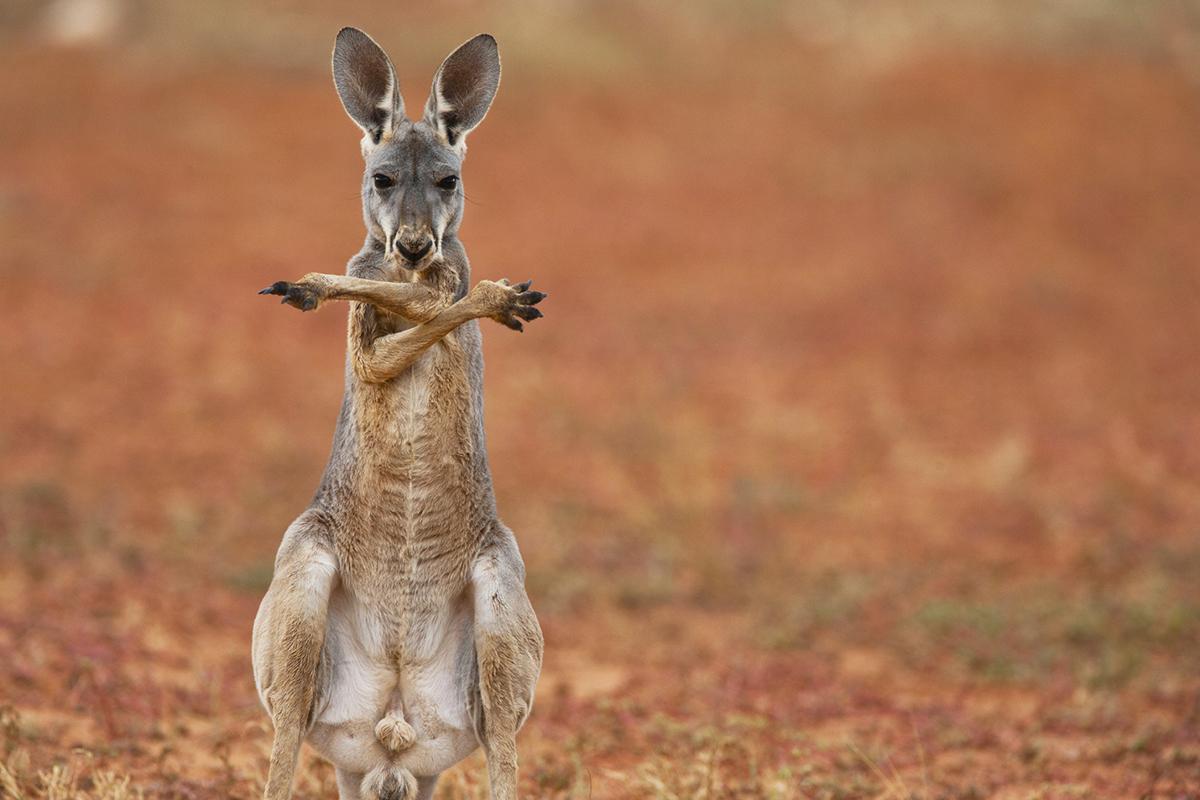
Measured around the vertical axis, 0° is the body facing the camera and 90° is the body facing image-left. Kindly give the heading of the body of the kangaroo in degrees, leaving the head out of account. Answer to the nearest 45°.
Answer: approximately 0°
